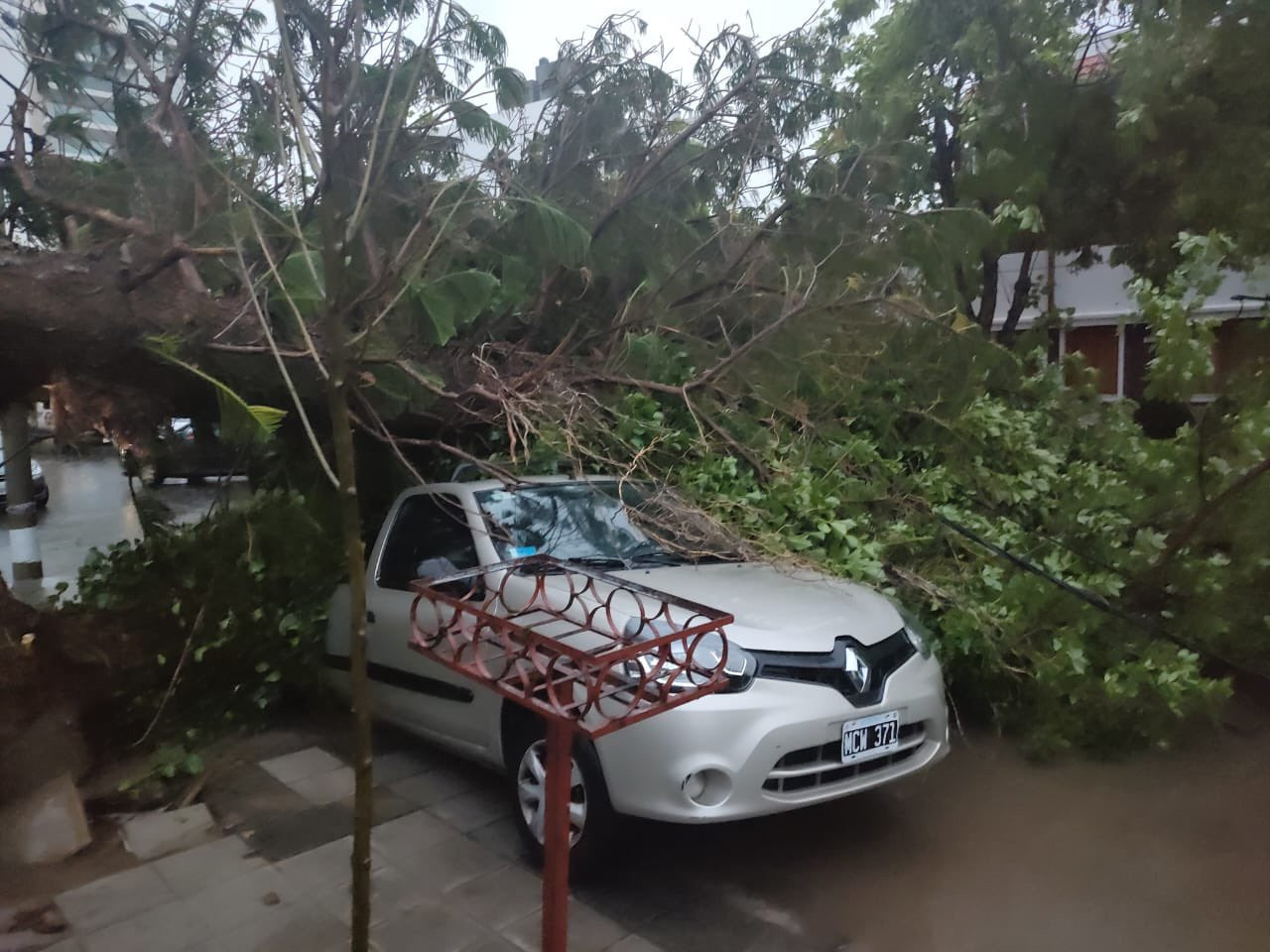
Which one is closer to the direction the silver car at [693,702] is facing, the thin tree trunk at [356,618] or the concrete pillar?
the thin tree trunk

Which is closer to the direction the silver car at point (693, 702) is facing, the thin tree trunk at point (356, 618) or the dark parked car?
the thin tree trunk

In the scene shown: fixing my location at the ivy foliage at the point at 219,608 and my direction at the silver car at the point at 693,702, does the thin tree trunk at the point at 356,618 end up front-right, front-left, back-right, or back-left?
front-right

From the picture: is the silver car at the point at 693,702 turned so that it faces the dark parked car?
no

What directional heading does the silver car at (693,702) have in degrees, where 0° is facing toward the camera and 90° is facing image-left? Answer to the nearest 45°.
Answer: approximately 315°

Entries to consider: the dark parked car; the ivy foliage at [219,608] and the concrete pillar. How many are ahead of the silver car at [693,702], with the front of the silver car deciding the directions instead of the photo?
0

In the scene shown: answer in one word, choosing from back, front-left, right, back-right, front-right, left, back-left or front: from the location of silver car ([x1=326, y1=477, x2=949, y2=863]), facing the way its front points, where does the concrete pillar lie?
back

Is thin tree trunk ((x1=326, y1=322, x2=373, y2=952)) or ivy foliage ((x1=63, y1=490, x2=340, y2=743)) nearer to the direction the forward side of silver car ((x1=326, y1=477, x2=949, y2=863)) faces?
the thin tree trunk

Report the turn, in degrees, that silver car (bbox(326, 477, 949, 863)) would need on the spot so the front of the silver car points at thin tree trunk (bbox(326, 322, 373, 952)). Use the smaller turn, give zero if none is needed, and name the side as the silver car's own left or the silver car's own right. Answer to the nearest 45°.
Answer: approximately 90° to the silver car's own right

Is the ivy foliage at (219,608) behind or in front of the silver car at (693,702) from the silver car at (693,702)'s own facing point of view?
behind
